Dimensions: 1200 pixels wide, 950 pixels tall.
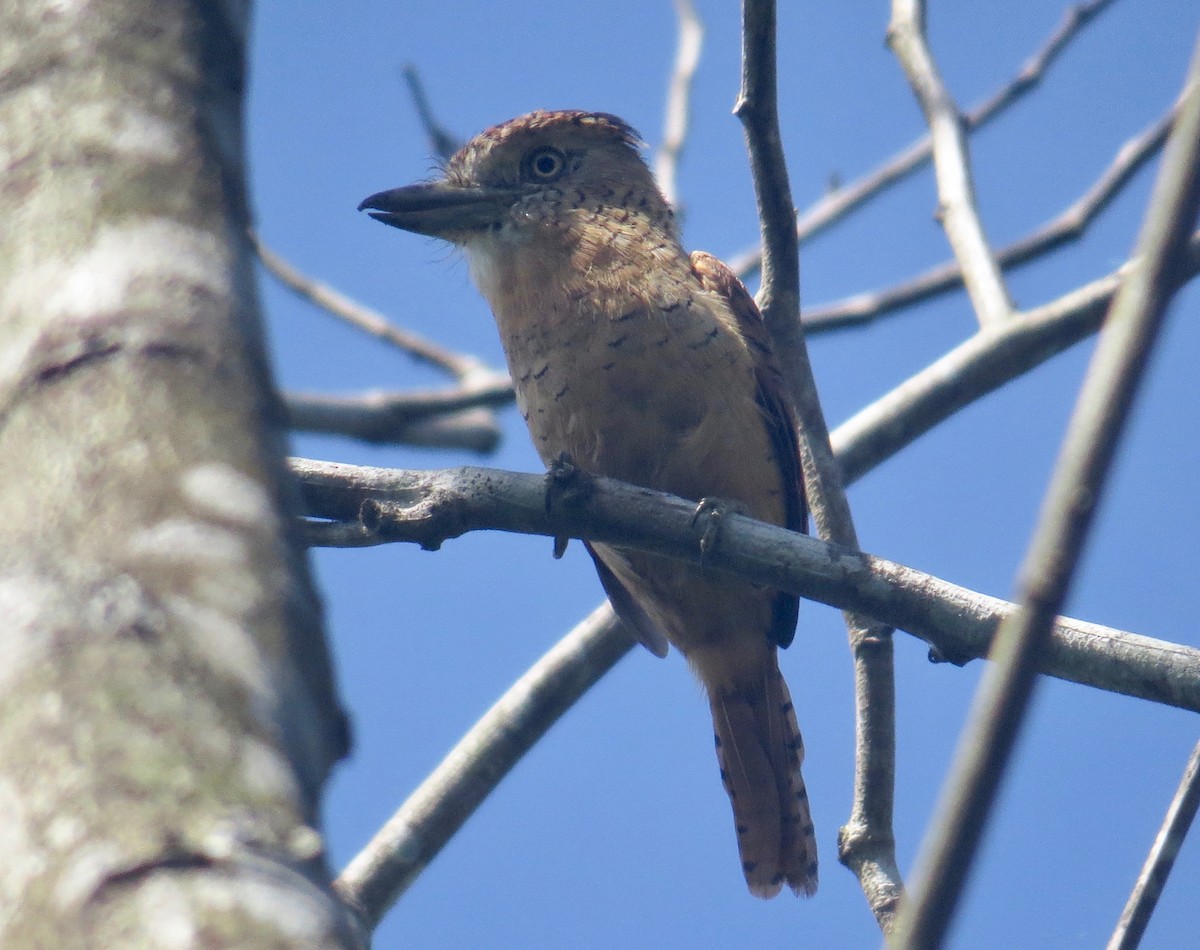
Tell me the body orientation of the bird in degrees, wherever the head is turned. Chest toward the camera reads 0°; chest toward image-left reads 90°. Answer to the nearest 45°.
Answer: approximately 45°
